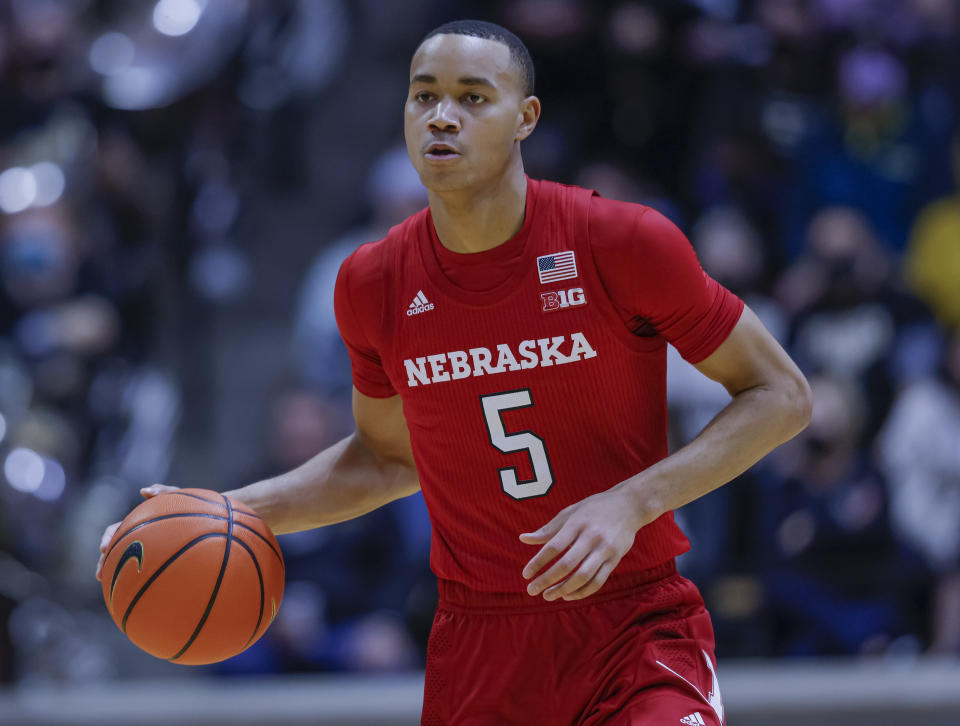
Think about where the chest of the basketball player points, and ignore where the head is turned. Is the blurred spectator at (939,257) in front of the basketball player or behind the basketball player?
behind

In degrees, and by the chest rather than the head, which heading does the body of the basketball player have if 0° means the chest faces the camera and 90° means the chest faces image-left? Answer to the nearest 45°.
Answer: approximately 45°

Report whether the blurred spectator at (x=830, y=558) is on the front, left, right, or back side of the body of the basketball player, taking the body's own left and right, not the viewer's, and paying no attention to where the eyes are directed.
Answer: back

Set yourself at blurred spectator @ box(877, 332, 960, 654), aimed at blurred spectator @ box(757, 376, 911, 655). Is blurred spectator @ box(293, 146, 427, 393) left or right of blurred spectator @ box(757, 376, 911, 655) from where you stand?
right

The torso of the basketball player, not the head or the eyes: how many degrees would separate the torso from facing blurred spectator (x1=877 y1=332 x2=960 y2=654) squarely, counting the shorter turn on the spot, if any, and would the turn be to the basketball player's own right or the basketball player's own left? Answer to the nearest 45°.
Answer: approximately 180°

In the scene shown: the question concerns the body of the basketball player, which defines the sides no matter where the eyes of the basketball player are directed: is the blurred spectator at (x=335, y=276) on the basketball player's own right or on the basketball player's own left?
on the basketball player's own right

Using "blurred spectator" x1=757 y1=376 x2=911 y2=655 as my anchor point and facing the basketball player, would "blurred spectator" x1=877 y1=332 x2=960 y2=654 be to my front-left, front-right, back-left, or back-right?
back-left
